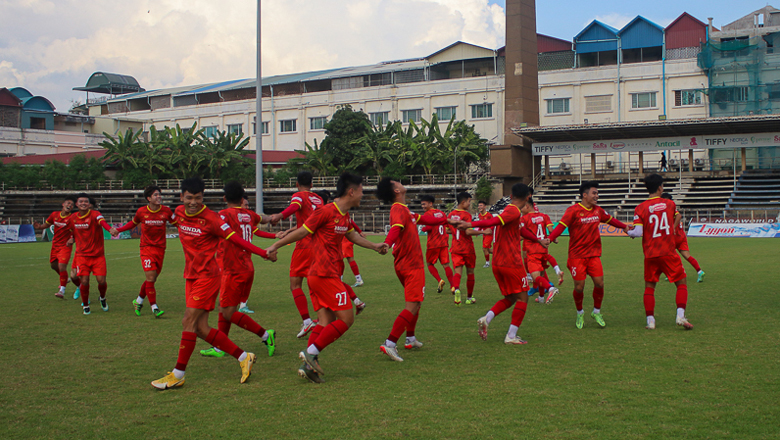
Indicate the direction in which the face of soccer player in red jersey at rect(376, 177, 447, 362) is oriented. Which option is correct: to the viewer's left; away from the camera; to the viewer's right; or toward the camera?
to the viewer's right

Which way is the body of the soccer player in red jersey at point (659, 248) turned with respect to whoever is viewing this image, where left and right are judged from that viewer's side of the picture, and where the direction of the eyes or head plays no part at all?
facing away from the viewer

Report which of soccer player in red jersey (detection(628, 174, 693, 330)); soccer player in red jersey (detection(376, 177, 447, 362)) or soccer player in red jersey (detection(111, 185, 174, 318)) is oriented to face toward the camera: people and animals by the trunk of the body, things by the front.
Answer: soccer player in red jersey (detection(111, 185, 174, 318))

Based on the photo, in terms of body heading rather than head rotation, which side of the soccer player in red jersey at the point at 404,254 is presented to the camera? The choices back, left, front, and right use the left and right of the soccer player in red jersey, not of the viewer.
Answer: right

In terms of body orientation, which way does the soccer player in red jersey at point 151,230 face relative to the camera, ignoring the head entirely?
toward the camera

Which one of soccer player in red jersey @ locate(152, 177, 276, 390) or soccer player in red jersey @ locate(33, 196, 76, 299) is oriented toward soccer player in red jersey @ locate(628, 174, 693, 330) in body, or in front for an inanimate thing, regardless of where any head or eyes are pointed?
soccer player in red jersey @ locate(33, 196, 76, 299)

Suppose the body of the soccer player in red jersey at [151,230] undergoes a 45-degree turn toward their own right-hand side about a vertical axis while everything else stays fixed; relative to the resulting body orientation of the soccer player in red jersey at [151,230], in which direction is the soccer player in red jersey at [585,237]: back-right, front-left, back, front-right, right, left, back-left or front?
left

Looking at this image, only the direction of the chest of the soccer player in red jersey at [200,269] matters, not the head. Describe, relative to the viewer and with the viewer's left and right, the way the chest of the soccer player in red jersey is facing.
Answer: facing the viewer and to the left of the viewer

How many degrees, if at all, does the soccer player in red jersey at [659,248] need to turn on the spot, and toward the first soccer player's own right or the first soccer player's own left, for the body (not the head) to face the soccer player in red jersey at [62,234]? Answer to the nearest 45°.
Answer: approximately 90° to the first soccer player's own left

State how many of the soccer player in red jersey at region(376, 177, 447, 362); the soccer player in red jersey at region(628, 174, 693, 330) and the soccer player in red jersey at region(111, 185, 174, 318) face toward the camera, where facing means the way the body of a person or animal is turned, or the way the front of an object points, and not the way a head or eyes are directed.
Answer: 1

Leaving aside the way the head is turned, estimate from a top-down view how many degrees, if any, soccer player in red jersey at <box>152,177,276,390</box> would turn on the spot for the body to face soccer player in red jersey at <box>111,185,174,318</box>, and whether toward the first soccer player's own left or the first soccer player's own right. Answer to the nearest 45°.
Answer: approximately 135° to the first soccer player's own right

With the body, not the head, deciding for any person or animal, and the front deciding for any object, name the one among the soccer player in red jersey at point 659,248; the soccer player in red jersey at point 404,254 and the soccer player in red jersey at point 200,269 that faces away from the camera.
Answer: the soccer player in red jersey at point 659,248

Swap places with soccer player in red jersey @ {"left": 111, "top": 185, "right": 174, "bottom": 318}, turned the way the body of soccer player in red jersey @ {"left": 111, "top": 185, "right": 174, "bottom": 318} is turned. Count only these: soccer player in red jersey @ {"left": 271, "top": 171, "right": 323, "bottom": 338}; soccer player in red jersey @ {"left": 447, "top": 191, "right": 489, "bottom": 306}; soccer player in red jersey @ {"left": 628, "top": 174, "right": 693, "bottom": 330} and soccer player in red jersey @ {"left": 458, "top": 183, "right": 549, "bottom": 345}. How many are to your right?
0

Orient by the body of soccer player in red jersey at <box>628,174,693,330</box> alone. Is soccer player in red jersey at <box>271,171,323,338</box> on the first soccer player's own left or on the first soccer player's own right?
on the first soccer player's own left
